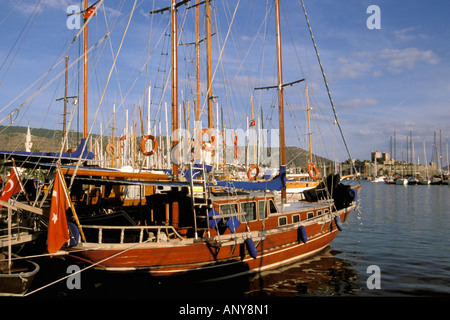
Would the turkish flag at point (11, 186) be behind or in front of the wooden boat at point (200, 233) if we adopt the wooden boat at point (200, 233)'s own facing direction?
behind

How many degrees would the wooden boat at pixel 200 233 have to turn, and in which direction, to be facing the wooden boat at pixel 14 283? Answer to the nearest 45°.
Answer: approximately 180°

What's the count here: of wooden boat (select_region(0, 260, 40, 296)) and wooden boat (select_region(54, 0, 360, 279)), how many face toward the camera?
0

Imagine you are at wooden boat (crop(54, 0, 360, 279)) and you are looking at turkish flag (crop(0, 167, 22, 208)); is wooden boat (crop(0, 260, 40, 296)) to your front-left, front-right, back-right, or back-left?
front-left

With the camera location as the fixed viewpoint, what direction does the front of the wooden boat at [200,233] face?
facing away from the viewer and to the right of the viewer

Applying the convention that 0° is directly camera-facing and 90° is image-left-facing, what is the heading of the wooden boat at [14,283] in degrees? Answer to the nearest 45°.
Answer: approximately 270°

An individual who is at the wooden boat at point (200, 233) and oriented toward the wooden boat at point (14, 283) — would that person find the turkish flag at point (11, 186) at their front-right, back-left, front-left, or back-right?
front-right

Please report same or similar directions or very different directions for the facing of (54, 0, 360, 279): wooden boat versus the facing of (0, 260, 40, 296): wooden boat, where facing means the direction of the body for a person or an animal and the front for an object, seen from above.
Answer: same or similar directions
